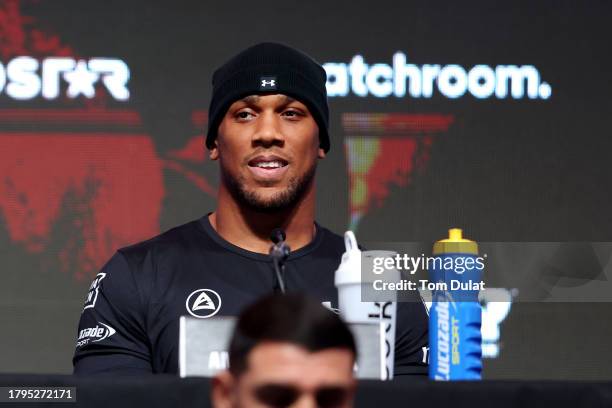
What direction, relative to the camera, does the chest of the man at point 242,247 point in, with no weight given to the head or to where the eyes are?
toward the camera

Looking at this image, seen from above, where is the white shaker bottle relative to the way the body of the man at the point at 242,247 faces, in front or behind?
in front

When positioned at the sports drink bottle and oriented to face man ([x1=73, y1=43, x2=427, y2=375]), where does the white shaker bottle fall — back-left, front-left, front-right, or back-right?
front-left

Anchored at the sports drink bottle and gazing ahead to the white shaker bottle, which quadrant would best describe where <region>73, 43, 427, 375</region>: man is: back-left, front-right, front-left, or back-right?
front-right

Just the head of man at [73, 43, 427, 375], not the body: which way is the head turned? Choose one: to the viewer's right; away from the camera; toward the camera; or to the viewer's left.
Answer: toward the camera

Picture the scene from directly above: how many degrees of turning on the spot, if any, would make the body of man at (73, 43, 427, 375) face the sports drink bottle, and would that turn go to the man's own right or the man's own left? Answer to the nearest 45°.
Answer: approximately 45° to the man's own left
